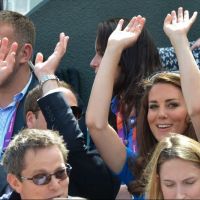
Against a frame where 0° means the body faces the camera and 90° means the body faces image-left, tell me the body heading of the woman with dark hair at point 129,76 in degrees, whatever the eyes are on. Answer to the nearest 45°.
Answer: approximately 90°

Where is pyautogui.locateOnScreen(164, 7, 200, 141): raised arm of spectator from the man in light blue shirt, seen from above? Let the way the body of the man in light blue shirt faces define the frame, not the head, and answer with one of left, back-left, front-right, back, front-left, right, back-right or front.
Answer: left

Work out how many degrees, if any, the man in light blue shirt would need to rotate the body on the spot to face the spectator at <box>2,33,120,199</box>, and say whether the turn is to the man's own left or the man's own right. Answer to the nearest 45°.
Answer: approximately 45° to the man's own left

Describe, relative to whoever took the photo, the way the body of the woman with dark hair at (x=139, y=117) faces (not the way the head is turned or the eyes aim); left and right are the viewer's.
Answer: facing the viewer

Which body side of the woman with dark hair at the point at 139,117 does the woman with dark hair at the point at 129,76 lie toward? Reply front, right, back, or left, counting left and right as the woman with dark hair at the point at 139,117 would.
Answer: back

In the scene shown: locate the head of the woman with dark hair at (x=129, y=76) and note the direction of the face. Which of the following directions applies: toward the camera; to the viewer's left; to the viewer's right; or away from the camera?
to the viewer's left

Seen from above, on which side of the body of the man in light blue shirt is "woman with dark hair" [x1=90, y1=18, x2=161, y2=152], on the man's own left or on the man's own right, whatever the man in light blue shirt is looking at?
on the man's own left

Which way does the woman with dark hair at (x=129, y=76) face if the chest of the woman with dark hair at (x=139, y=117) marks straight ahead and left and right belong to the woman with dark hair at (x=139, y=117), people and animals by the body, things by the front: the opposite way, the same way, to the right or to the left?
to the right

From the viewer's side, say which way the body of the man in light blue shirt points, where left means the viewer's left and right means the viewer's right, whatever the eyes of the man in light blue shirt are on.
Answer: facing the viewer and to the left of the viewer
